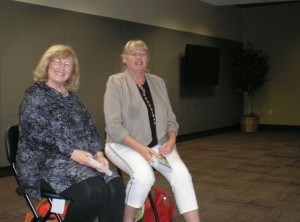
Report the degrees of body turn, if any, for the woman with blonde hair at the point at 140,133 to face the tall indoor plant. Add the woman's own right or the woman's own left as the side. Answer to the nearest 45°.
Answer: approximately 135° to the woman's own left

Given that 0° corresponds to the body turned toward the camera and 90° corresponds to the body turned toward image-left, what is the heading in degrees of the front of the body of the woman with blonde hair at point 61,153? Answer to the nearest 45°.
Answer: approximately 315°

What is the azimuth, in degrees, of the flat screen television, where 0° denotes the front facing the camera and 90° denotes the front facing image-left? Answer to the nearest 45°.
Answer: approximately 315°

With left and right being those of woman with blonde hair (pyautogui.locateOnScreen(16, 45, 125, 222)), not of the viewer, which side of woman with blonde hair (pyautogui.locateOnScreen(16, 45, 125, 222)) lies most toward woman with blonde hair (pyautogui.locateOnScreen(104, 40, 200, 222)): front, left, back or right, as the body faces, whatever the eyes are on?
left

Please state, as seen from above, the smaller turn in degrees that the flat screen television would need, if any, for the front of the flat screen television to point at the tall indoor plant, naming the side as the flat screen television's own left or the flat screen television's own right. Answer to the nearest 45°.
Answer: approximately 90° to the flat screen television's own left

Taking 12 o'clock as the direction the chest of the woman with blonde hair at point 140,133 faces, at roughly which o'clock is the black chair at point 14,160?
The black chair is roughly at 3 o'clock from the woman with blonde hair.

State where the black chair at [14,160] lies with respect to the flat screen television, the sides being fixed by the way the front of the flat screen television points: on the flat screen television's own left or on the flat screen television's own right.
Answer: on the flat screen television's own right

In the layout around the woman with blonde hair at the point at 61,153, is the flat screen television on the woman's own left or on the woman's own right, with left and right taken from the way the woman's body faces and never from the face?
on the woman's own left

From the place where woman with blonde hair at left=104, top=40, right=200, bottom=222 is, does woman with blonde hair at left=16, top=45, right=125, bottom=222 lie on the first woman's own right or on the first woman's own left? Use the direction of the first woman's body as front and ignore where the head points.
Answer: on the first woman's own right

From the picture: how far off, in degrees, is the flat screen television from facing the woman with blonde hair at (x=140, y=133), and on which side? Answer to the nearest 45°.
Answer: approximately 45° to its right
